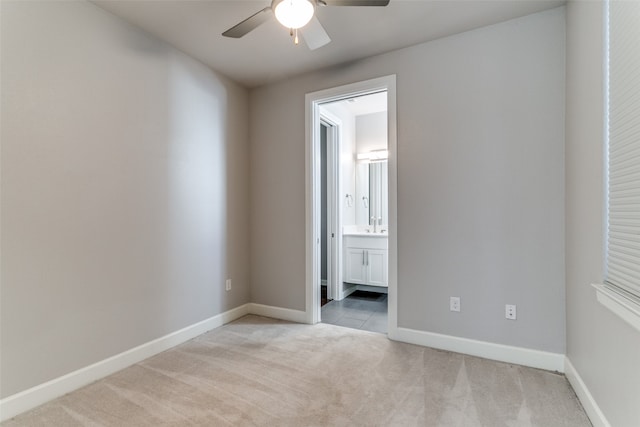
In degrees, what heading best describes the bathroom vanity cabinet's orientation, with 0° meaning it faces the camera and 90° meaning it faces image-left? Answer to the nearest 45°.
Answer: approximately 0°

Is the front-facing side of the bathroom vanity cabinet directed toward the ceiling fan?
yes

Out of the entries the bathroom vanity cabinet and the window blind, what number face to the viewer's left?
1

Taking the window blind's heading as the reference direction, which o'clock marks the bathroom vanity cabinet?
The bathroom vanity cabinet is roughly at 1 o'clock from the window blind.

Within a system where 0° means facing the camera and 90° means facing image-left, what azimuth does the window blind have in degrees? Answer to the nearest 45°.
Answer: approximately 90°

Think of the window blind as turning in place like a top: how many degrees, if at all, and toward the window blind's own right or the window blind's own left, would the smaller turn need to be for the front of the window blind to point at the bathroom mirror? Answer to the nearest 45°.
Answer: approximately 45° to the window blind's own right
